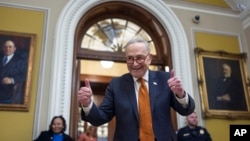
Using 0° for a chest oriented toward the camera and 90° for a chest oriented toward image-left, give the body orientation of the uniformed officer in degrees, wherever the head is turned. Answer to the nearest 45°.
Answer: approximately 0°

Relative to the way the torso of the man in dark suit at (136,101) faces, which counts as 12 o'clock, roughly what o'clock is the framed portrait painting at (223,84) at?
The framed portrait painting is roughly at 7 o'clock from the man in dark suit.

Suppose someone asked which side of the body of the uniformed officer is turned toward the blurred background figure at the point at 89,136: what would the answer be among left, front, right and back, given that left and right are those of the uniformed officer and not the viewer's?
right

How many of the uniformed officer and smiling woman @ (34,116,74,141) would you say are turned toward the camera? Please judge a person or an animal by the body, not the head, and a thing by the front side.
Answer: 2

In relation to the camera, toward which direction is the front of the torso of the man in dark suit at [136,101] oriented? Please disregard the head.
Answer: toward the camera

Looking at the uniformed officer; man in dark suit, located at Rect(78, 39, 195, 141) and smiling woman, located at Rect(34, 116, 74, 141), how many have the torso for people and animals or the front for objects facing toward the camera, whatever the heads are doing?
3

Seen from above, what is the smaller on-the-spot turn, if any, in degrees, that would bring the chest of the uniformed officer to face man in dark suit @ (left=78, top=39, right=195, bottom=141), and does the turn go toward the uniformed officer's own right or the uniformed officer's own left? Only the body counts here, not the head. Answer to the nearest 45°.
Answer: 0° — they already face them

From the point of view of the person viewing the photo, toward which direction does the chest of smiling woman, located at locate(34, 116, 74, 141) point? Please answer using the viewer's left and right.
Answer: facing the viewer

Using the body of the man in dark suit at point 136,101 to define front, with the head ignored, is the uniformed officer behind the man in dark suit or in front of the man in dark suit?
behind
